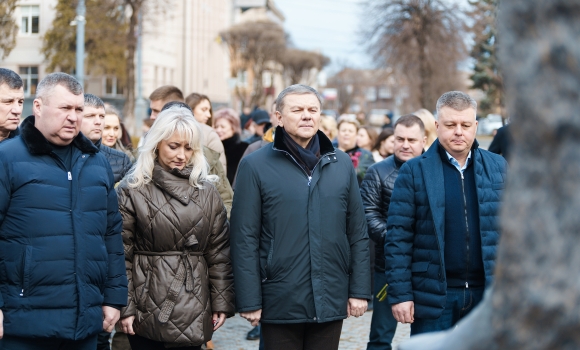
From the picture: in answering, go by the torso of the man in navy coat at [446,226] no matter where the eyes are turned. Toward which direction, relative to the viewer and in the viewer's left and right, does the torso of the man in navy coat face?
facing the viewer

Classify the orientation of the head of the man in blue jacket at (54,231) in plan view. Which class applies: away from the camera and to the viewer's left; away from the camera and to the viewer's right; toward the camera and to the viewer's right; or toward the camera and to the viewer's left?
toward the camera and to the viewer's right

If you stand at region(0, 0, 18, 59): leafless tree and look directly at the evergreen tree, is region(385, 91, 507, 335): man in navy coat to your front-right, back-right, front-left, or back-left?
front-right

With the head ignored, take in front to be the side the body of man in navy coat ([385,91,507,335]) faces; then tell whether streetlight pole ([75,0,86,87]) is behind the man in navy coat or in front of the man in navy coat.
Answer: behind

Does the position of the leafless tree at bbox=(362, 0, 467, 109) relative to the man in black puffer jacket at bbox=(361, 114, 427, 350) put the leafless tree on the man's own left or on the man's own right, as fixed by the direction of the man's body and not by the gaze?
on the man's own left

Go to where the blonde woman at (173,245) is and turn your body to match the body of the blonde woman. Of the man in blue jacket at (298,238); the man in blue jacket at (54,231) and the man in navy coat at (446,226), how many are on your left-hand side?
2

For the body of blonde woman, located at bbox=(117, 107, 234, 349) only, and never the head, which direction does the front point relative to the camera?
toward the camera

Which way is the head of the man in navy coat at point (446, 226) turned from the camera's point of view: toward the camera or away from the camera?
toward the camera

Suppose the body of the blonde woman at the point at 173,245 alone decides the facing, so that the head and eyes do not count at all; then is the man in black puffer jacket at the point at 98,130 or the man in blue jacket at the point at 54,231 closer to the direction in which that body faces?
the man in blue jacket

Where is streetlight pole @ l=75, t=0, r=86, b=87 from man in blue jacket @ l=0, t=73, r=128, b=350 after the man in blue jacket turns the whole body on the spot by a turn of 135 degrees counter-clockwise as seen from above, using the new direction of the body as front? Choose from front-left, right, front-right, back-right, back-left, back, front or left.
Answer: front

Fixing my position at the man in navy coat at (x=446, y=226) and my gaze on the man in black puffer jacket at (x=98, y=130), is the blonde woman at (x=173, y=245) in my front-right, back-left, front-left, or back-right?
front-left

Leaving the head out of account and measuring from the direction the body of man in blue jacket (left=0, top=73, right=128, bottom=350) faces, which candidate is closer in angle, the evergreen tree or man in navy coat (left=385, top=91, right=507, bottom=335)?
the man in navy coat

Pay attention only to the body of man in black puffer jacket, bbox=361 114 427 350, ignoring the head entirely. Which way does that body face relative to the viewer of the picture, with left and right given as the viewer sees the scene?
facing the viewer and to the right of the viewer

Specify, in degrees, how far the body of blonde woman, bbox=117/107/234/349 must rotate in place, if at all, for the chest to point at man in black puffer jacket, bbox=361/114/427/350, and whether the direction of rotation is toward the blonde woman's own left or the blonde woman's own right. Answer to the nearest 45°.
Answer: approximately 135° to the blonde woman's own left

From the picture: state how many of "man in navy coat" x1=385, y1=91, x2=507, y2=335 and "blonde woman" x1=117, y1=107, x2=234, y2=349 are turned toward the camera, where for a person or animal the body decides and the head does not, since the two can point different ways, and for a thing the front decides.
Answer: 2
